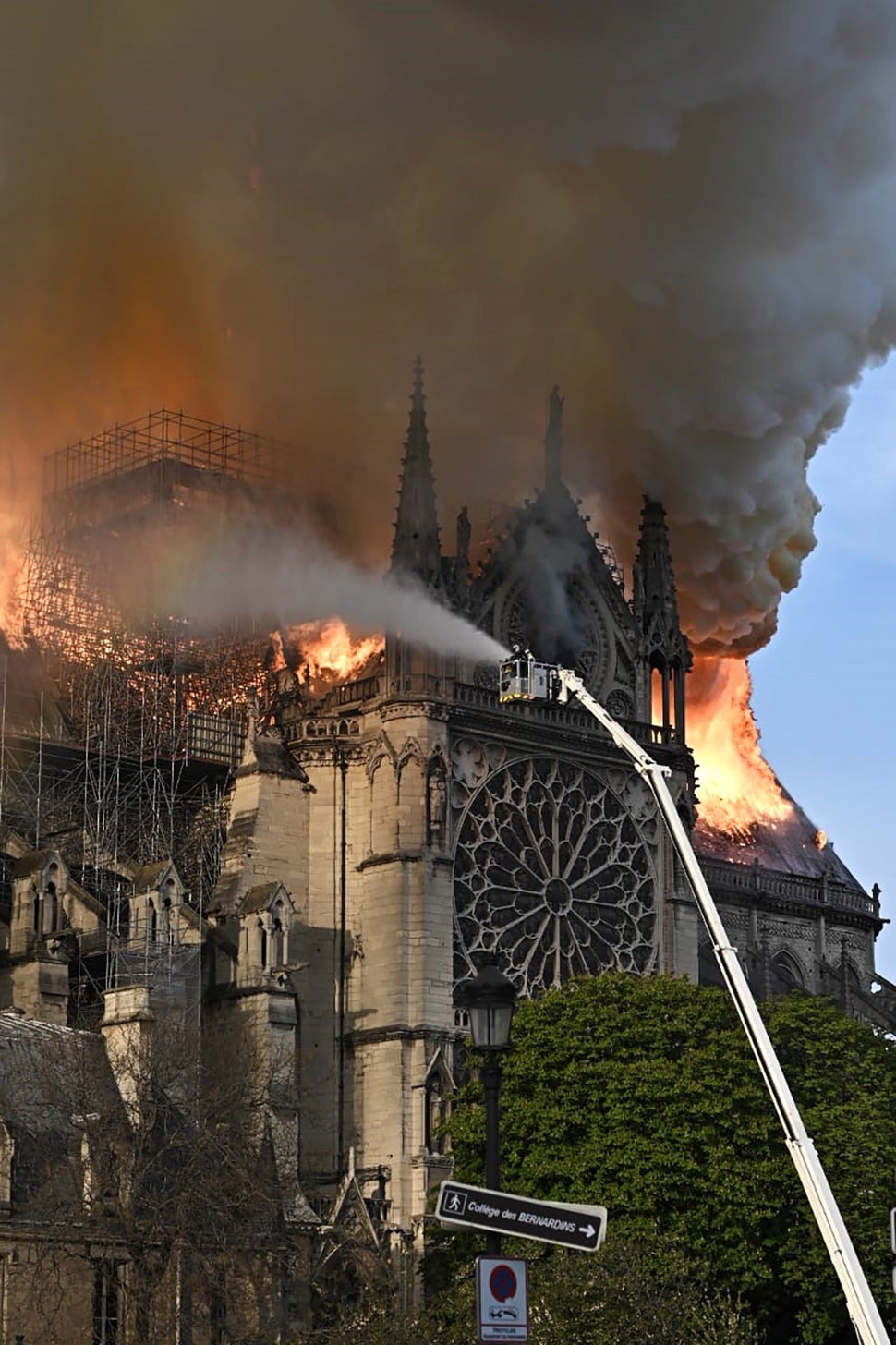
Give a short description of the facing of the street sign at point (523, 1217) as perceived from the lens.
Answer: facing the viewer
